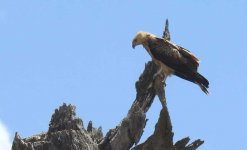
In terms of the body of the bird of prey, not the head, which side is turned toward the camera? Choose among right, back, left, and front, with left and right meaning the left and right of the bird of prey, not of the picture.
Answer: left
